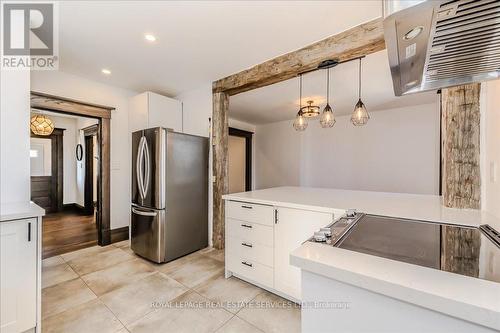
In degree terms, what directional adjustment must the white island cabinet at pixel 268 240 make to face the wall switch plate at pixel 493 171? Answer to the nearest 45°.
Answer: approximately 135° to its left

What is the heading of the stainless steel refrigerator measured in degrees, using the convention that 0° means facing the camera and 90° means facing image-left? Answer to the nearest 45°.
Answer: approximately 45°

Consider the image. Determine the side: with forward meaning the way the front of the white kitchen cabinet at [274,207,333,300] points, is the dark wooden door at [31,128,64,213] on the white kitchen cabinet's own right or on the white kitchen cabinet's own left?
on the white kitchen cabinet's own right

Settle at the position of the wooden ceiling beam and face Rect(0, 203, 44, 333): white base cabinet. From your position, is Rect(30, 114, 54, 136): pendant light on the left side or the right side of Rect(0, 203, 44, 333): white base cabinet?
right

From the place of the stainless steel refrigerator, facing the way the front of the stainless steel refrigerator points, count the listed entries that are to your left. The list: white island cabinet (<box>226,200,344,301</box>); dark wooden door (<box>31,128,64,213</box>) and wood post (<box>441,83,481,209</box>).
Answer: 2

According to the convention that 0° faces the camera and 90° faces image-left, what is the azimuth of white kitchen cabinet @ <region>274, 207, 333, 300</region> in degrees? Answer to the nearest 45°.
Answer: approximately 45°

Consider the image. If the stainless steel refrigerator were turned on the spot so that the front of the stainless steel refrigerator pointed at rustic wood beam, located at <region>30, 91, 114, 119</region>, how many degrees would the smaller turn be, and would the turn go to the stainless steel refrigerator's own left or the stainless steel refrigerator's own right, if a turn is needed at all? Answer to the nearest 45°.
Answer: approximately 90° to the stainless steel refrigerator's own right

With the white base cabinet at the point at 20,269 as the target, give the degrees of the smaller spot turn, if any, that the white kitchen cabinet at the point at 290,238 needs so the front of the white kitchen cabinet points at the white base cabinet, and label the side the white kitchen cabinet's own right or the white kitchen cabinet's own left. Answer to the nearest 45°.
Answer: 0° — it already faces it
